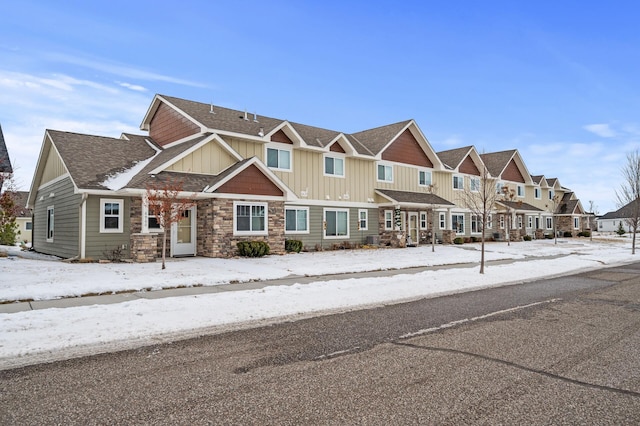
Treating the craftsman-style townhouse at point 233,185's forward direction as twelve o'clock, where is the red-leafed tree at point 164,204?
The red-leafed tree is roughly at 2 o'clock from the craftsman-style townhouse.

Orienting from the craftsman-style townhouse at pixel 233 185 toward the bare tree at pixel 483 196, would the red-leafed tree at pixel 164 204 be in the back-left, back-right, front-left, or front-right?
back-right

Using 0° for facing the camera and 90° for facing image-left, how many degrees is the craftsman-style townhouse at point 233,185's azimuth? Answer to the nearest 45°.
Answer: approximately 315°

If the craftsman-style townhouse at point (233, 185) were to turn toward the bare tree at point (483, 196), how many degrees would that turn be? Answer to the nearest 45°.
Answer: approximately 45° to its left
